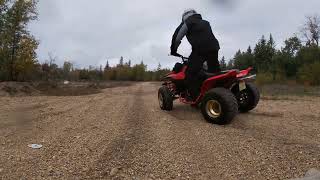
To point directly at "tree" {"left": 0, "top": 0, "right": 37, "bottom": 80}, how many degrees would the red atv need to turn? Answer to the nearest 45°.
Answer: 0° — it already faces it

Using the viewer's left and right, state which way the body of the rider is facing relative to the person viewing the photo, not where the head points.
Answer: facing away from the viewer and to the left of the viewer

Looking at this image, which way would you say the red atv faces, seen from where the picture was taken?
facing away from the viewer and to the left of the viewer

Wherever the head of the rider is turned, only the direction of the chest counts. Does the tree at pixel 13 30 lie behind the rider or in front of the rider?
in front
